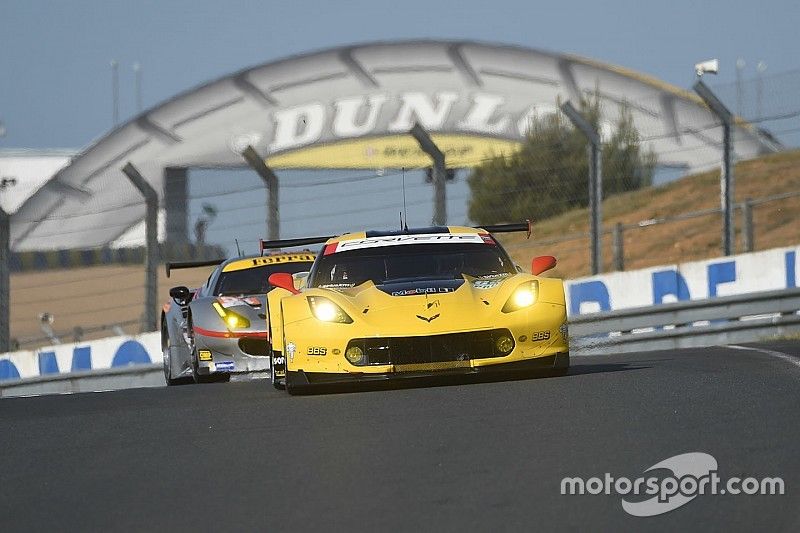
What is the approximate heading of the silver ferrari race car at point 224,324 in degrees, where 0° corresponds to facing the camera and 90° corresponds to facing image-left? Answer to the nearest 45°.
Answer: approximately 315°

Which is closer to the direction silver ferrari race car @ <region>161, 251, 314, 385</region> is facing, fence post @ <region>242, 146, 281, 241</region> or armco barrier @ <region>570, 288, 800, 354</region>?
the armco barrier

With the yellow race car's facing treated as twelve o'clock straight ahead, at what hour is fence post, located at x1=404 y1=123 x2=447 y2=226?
The fence post is roughly at 6 o'clock from the yellow race car.

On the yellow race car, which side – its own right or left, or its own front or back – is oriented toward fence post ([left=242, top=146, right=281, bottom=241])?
back

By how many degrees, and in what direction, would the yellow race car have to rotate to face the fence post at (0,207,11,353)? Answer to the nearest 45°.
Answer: approximately 135° to its right

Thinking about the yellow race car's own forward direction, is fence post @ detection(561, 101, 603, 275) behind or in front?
behind

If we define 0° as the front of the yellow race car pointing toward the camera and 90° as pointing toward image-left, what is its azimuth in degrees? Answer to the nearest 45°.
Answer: approximately 0°
